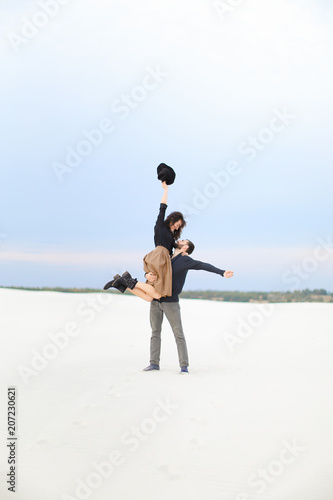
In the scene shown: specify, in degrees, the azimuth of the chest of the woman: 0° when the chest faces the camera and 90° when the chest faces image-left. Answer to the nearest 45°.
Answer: approximately 270°
